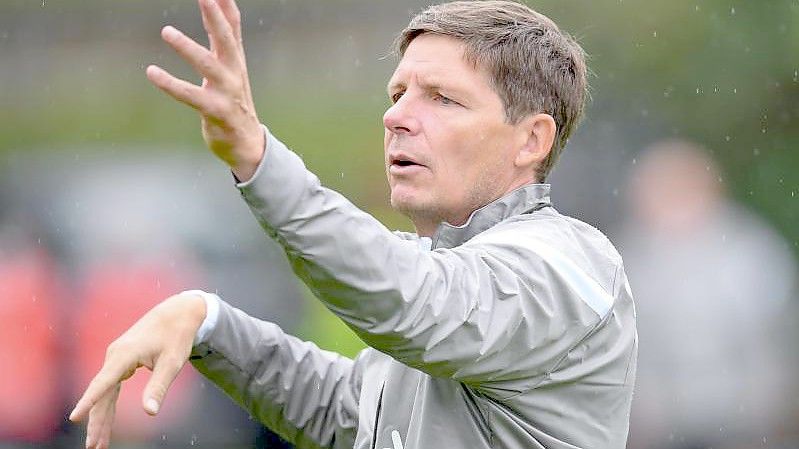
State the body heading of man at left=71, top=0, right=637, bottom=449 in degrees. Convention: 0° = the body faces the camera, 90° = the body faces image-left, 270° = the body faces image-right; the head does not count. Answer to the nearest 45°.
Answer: approximately 45°
